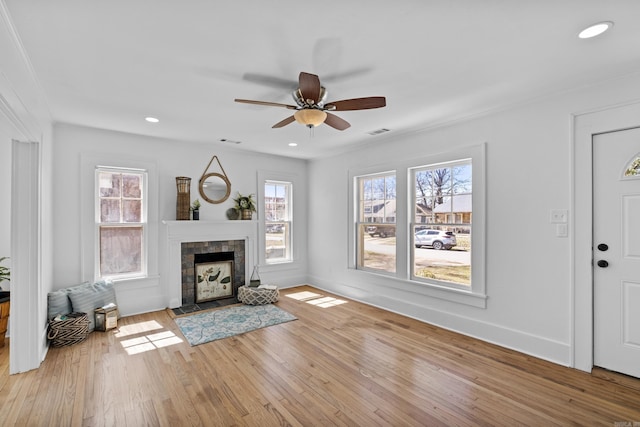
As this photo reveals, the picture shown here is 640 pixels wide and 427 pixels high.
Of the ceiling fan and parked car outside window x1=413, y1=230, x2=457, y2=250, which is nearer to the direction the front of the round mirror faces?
the ceiling fan

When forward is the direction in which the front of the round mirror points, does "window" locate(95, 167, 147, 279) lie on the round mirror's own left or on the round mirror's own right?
on the round mirror's own right

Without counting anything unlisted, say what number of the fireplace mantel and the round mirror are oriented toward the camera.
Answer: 2

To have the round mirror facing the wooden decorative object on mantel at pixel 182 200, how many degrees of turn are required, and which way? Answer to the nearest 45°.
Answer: approximately 45° to its right

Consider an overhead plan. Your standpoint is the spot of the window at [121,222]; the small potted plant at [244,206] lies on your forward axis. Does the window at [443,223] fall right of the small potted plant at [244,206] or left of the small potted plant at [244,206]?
right

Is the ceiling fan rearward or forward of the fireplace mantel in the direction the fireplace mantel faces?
forward

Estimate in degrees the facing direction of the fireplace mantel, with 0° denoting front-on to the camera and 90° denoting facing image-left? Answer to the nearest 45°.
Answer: approximately 0°

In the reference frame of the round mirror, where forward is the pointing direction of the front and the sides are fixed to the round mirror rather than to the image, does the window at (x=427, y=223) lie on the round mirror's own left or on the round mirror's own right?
on the round mirror's own left

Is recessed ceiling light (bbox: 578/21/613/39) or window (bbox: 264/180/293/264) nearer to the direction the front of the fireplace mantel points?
the recessed ceiling light

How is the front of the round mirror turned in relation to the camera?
facing the viewer

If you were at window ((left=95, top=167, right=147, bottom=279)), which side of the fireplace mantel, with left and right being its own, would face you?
right

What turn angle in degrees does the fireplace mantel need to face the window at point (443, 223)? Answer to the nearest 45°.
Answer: approximately 45° to its left
